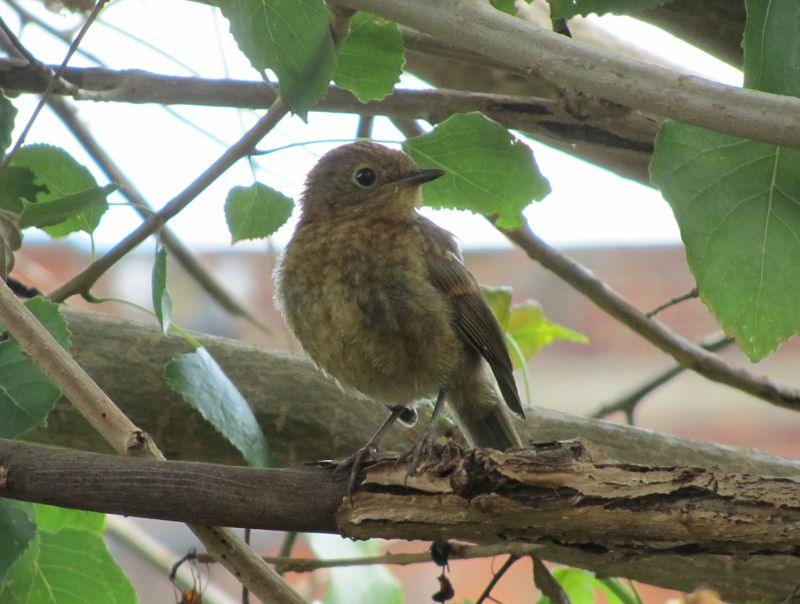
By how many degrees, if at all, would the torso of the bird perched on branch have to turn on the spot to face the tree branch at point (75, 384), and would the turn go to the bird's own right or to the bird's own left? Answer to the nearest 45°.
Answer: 0° — it already faces it

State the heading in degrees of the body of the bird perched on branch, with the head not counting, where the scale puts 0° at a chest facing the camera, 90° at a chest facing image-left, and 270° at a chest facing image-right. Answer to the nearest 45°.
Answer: approximately 45°

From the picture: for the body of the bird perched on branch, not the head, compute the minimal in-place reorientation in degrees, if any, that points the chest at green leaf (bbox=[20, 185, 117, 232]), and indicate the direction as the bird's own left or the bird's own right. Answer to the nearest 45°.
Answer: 0° — it already faces it

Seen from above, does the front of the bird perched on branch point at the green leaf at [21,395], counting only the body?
yes
